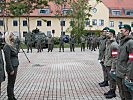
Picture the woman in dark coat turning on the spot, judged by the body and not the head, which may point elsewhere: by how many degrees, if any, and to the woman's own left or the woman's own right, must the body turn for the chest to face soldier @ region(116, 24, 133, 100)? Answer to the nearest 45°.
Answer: approximately 45° to the woman's own right

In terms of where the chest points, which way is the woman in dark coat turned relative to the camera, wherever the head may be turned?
to the viewer's right

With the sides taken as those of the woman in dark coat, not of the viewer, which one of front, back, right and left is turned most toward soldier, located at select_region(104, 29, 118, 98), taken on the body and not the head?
front

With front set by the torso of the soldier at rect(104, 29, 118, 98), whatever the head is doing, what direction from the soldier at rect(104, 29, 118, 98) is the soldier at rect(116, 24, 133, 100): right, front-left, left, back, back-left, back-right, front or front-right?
left

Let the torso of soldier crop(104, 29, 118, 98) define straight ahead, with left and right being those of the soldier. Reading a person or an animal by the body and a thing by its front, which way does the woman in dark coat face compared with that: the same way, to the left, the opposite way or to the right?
the opposite way

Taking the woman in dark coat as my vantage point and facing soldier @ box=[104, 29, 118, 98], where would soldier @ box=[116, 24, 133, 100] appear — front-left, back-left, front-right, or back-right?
front-right

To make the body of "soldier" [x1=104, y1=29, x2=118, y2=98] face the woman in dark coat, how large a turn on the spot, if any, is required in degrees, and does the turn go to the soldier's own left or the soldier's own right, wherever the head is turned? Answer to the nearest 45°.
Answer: approximately 45° to the soldier's own left

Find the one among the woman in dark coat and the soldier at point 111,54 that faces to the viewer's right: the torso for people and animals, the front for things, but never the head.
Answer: the woman in dark coat

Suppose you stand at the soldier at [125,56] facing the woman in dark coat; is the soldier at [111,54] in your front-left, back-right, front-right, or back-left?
front-right

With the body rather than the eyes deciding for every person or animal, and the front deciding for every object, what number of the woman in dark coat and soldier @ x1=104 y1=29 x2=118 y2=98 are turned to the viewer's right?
1

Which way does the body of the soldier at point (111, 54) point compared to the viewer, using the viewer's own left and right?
facing to the left of the viewer

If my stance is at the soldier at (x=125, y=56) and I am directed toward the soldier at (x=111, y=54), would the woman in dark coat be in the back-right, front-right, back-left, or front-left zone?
front-left
